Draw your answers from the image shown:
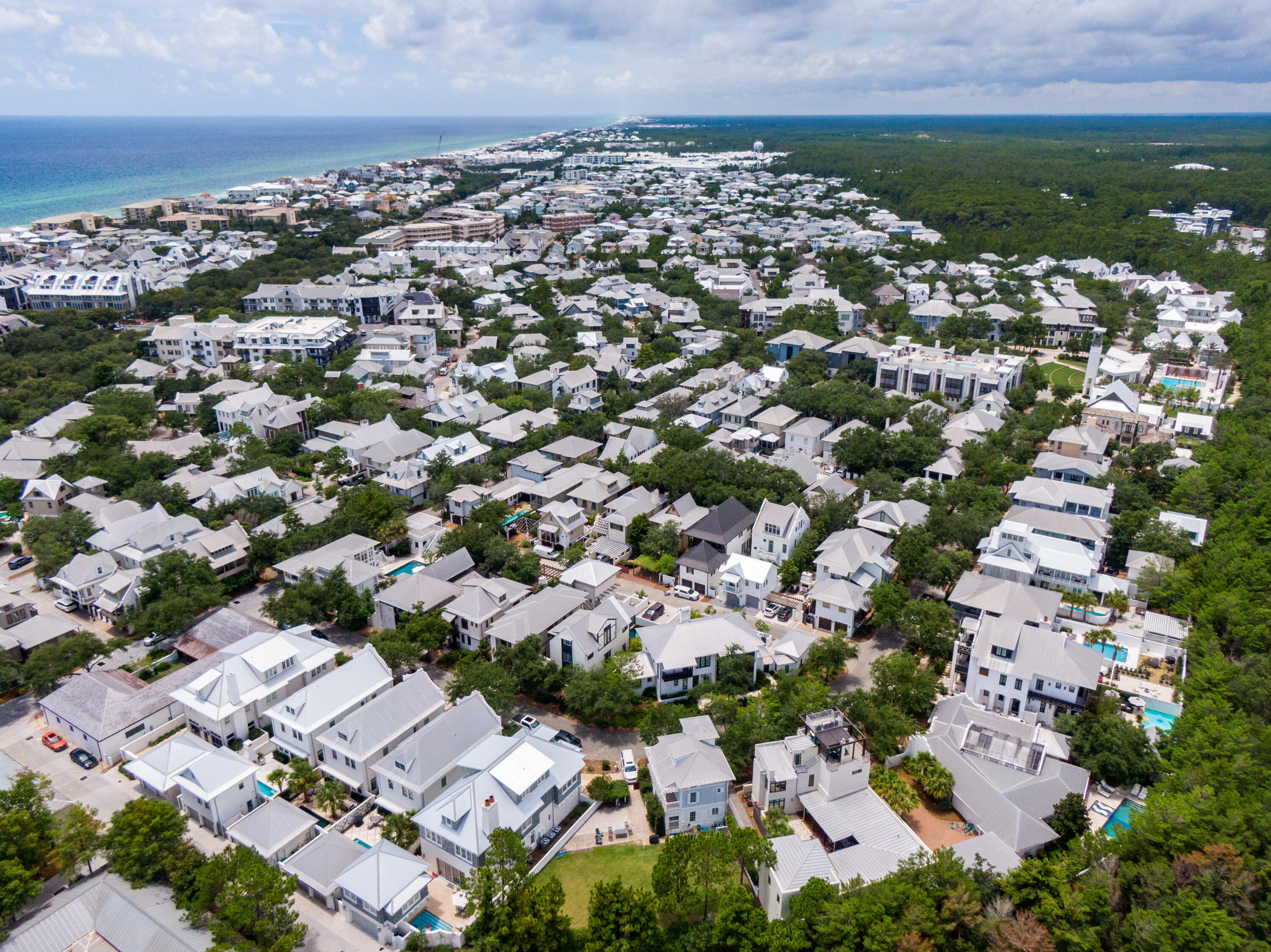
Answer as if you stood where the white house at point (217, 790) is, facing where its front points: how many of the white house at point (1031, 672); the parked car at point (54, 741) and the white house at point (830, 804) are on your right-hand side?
1

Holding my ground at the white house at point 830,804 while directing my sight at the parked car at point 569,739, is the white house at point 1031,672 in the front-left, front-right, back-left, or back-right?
back-right

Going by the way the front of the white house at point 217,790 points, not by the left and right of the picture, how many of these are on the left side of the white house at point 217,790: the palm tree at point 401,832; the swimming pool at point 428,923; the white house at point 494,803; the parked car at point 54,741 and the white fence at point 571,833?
4

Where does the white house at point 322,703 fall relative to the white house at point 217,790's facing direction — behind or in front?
behind

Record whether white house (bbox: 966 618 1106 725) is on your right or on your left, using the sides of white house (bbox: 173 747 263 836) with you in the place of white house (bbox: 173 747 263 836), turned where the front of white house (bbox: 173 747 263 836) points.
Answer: on your left

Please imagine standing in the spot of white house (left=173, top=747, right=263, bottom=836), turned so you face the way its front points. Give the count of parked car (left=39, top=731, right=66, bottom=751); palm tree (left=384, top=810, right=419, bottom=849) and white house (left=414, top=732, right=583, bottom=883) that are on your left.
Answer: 2

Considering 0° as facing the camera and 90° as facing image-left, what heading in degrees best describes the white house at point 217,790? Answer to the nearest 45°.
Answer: approximately 45°

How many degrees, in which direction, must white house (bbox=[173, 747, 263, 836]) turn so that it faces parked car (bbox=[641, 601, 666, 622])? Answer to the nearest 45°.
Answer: approximately 135° to its left

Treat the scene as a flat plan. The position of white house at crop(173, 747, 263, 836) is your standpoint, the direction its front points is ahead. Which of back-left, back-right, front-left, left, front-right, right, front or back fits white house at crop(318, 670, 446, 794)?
back-left

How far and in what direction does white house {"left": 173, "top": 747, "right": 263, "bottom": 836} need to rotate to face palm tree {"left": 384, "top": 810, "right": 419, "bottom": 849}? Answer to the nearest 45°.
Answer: approximately 90° to its left
